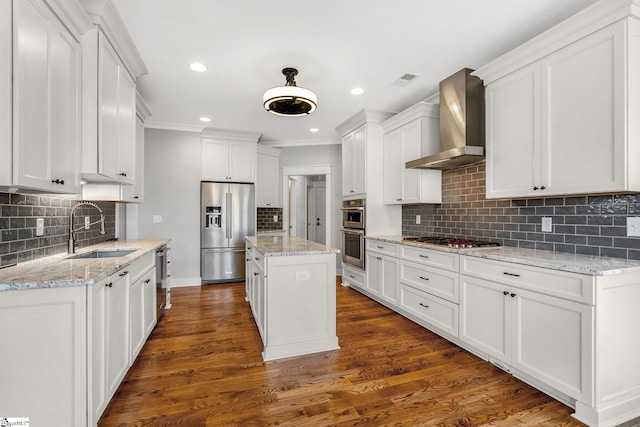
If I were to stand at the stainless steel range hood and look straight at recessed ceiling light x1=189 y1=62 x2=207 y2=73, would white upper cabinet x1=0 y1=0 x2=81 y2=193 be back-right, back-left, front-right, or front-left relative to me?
front-left

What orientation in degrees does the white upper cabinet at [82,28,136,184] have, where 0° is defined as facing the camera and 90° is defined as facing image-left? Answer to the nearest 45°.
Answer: approximately 315°

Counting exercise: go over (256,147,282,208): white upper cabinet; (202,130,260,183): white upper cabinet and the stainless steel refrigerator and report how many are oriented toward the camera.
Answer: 3

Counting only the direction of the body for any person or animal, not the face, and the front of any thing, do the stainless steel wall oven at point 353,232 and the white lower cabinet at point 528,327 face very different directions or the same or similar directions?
same or similar directions

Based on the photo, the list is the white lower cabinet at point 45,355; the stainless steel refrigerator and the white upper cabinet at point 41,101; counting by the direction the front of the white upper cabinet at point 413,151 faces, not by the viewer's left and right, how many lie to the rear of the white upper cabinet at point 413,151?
0

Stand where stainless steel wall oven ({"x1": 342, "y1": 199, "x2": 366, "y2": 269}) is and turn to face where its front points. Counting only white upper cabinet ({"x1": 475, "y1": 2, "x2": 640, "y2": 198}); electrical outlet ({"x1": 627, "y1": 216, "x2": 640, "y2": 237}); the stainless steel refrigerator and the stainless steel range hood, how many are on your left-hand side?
3

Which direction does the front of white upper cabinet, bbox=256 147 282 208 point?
toward the camera

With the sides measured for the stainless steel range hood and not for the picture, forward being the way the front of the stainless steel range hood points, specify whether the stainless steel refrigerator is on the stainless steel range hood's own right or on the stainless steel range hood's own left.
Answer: on the stainless steel range hood's own right

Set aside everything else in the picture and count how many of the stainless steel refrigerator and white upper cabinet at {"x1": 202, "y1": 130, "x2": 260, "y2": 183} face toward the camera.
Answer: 2

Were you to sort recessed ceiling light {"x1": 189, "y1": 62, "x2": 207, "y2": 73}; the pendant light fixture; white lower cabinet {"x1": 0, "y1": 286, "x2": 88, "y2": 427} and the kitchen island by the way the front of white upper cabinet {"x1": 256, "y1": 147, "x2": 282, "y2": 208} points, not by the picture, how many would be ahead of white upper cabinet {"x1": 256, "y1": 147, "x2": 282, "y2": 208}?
4

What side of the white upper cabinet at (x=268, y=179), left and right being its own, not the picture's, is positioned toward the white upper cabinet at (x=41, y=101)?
front

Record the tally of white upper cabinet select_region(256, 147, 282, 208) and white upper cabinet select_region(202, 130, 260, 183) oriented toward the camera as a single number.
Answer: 2

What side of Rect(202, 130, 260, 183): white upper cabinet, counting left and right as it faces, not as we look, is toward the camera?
front

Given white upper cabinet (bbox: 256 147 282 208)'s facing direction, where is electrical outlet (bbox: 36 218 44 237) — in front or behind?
in front

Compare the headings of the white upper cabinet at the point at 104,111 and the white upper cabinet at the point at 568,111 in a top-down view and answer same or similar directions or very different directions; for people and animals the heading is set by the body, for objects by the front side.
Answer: very different directions

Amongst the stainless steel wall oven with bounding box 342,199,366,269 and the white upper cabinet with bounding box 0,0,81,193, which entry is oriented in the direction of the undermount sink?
the stainless steel wall oven

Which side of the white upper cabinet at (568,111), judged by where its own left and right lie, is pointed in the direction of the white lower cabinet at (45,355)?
front

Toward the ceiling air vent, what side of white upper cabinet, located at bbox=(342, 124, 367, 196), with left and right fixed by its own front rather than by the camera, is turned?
left

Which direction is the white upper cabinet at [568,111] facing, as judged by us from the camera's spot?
facing the viewer and to the left of the viewer

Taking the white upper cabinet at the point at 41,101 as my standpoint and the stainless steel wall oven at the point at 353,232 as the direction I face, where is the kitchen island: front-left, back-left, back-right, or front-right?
front-right
